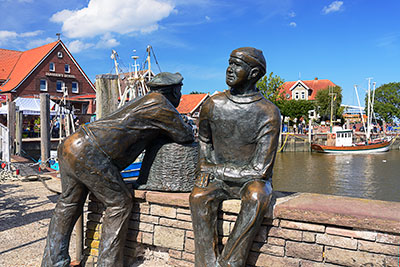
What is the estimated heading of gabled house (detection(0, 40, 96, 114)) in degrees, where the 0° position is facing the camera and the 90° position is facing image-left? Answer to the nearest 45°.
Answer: approximately 315°
